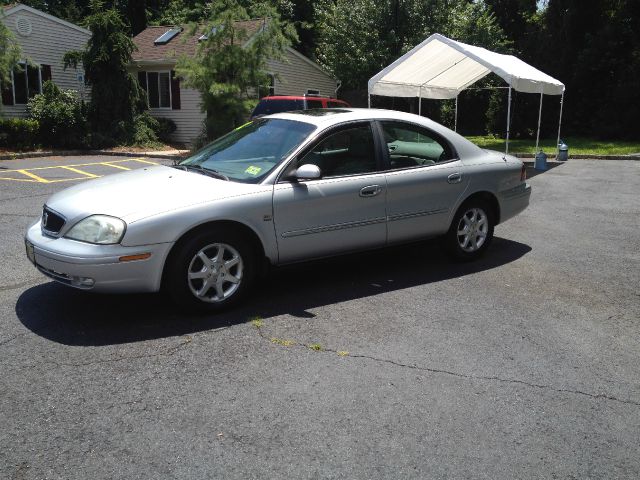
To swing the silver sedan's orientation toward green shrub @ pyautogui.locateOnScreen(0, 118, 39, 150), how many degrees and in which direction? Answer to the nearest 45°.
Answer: approximately 90° to its right

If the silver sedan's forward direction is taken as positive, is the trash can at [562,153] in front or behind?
behind

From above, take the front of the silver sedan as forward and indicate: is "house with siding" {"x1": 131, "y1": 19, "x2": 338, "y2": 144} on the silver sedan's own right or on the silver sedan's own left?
on the silver sedan's own right

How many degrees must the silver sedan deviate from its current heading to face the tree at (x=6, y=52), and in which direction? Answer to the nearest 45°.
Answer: approximately 90° to its right

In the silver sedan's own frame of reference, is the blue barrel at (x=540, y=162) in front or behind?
behind

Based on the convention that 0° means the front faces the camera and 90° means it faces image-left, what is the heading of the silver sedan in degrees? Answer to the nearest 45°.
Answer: approximately 45°
